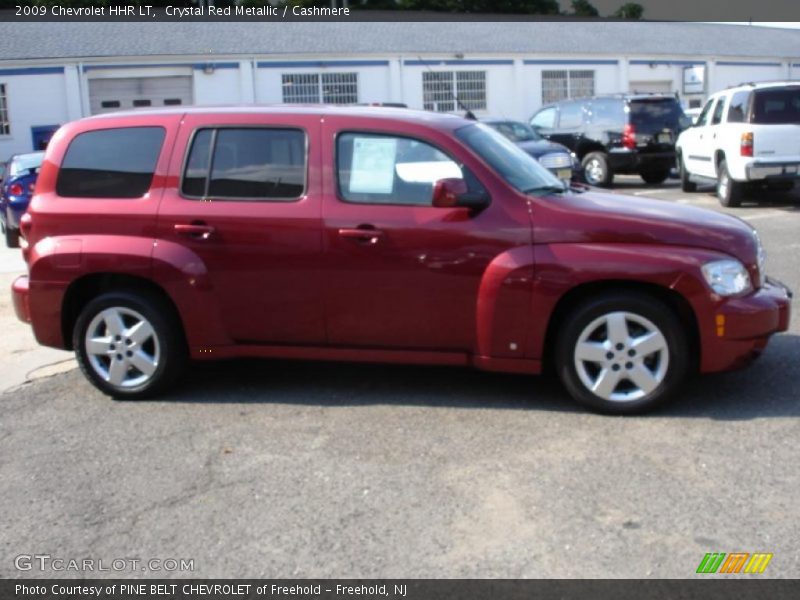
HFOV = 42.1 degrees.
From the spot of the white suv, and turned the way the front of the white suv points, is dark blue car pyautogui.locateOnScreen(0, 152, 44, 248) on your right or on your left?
on your left

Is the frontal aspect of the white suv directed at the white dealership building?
yes

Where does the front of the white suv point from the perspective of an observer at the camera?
facing away from the viewer and to the left of the viewer

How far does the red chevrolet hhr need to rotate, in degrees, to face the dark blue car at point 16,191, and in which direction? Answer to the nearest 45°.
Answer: approximately 135° to its left

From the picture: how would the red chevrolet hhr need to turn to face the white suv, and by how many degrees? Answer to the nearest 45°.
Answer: approximately 45° to its left

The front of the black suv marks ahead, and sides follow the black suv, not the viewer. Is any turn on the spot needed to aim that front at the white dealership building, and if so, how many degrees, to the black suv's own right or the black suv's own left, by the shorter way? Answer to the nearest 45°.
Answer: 0° — it already faces it

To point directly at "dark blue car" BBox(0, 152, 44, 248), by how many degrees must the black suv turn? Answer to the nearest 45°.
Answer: approximately 90° to its left

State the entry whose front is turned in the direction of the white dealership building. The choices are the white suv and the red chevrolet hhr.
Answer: the white suv

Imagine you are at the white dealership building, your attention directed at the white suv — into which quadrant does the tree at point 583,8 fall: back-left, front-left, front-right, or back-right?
back-left

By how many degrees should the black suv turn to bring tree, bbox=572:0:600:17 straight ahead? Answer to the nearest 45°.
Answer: approximately 45° to its right

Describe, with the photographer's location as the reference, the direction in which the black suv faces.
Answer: facing away from the viewer and to the left of the viewer

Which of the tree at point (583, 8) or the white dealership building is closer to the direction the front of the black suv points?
the white dealership building

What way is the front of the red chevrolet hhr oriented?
to the viewer's right

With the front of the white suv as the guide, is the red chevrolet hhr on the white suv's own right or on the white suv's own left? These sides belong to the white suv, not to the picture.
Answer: on the white suv's own left
